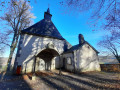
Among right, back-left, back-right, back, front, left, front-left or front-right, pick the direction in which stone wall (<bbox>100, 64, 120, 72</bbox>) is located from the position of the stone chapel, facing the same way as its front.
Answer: left

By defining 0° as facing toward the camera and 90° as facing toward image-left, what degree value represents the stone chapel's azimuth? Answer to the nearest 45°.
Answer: approximately 0°
